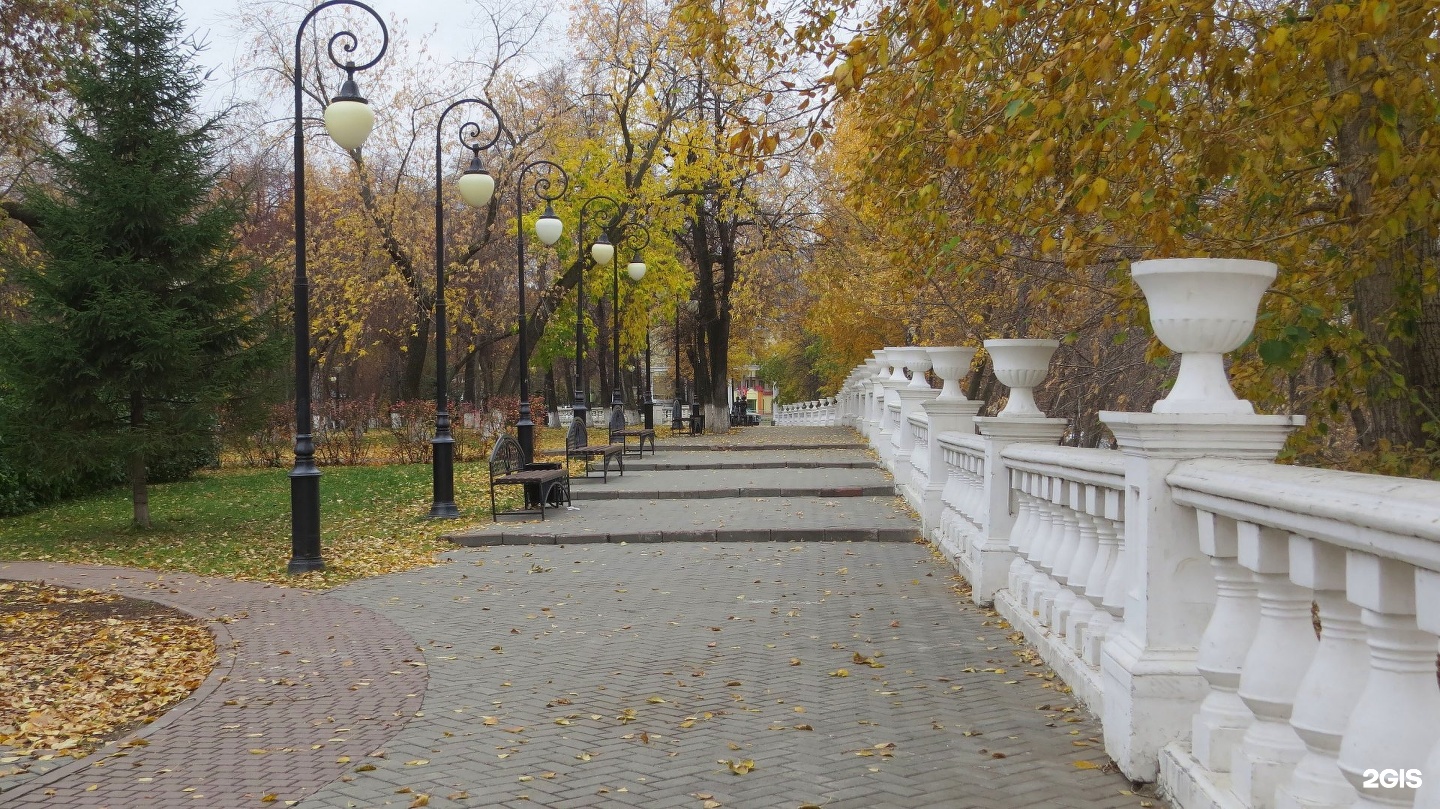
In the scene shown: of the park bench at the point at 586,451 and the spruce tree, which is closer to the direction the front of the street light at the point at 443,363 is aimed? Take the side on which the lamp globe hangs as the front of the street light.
the park bench

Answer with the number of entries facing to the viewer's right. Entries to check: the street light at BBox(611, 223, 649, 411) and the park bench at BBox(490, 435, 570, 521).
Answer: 2

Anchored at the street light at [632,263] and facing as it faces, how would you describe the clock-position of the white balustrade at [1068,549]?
The white balustrade is roughly at 3 o'clock from the street light.

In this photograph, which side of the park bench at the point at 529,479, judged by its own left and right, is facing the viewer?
right

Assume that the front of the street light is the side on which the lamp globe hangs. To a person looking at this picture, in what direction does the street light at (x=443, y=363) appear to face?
facing to the right of the viewer

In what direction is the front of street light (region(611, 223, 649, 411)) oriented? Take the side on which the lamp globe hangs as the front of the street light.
to the viewer's right

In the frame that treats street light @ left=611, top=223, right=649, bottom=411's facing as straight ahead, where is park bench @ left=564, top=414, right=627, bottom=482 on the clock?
The park bench is roughly at 3 o'clock from the street light.

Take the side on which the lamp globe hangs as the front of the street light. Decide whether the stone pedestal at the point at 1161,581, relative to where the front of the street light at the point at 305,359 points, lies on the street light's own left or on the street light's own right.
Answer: on the street light's own right

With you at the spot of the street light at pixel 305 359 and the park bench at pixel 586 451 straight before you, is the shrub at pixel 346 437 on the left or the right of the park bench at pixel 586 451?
left

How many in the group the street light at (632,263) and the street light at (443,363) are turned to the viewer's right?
2

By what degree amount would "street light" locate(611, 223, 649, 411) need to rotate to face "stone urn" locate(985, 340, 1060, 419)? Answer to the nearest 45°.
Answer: approximately 90° to its right

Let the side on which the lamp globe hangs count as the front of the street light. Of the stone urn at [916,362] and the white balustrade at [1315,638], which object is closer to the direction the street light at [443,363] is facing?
the stone urn

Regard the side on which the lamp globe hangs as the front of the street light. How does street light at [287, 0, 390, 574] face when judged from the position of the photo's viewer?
facing to the right of the viewer
